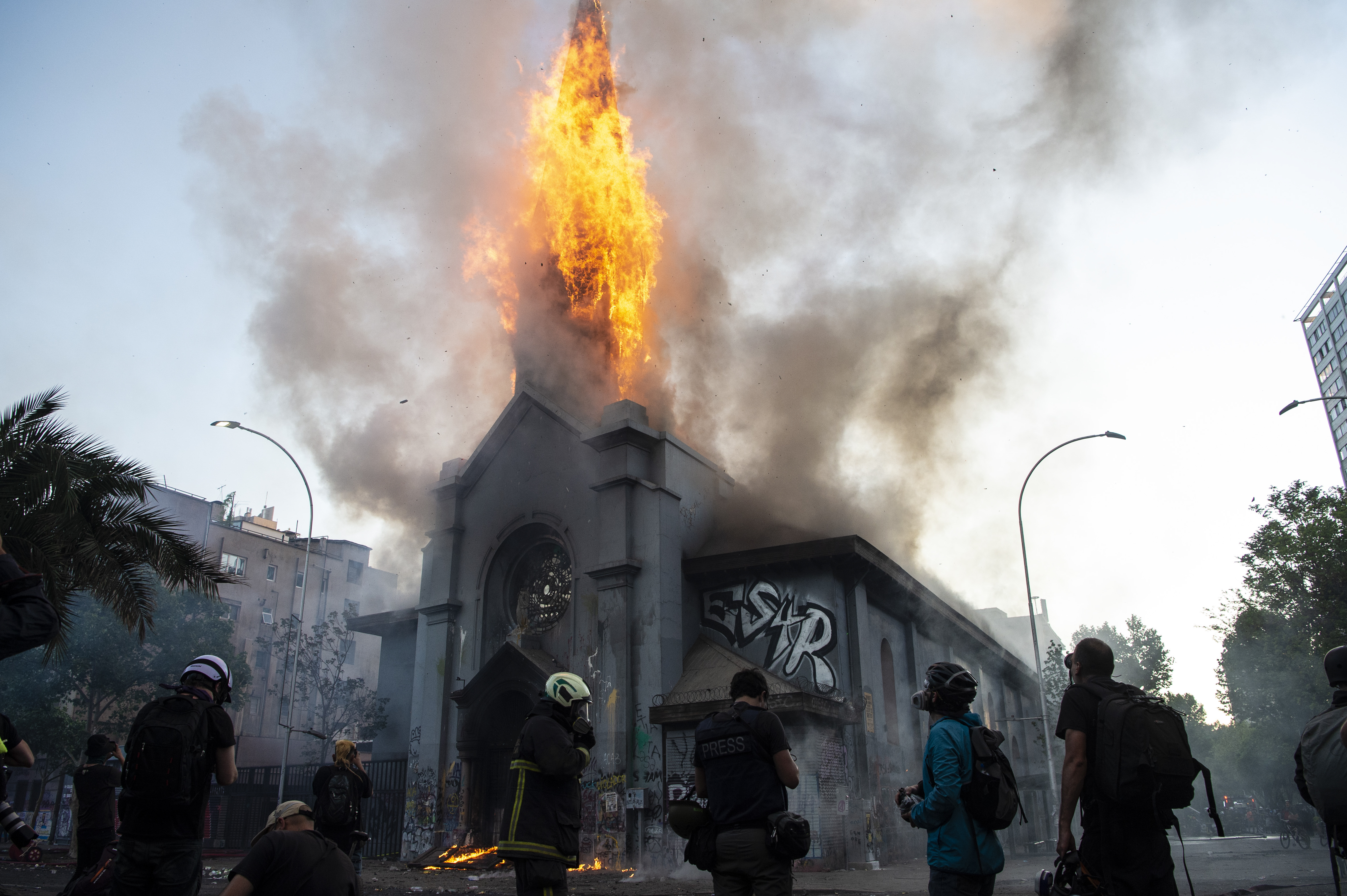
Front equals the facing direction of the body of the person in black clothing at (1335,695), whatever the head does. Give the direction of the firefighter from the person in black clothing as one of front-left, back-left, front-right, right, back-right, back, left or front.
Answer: back-left

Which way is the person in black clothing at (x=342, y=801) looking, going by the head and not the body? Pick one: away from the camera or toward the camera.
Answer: away from the camera

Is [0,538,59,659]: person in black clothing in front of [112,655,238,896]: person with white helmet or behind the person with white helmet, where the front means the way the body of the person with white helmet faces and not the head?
behind

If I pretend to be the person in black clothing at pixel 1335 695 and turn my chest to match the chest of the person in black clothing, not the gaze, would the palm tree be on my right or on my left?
on my left

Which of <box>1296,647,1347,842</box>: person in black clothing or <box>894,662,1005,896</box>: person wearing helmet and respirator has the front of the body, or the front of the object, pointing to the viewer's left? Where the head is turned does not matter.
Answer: the person wearing helmet and respirator

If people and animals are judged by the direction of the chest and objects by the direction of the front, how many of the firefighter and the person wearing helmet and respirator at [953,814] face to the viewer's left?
1

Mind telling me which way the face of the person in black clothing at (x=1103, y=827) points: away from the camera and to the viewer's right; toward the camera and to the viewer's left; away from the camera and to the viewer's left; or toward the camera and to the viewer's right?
away from the camera and to the viewer's left

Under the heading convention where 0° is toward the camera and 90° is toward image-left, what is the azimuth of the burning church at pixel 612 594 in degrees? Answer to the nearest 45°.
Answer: approximately 45°

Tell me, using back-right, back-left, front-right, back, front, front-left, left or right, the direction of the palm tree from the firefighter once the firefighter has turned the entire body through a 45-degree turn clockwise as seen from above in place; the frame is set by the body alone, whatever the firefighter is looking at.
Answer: back

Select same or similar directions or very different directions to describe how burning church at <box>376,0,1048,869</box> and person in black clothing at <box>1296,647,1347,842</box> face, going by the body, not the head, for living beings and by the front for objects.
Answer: very different directions

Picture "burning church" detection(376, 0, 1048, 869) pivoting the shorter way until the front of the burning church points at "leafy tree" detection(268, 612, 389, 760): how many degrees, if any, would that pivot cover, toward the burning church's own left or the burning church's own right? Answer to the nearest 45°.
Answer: approximately 90° to the burning church's own right

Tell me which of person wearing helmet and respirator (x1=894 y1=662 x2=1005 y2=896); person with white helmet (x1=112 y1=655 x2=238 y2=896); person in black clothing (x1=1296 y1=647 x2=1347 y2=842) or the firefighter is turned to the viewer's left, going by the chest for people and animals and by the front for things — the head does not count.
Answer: the person wearing helmet and respirator

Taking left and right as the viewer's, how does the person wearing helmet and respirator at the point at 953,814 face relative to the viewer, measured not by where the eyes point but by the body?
facing to the left of the viewer

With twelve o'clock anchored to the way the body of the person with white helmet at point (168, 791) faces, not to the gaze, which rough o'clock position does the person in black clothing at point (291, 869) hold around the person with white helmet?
The person in black clothing is roughly at 4 o'clock from the person with white helmet.

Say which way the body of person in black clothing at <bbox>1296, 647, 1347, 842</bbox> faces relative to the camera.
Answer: away from the camera

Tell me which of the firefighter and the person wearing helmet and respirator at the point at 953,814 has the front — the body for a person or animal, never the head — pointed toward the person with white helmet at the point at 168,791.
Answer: the person wearing helmet and respirator
